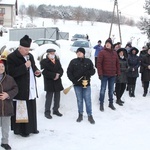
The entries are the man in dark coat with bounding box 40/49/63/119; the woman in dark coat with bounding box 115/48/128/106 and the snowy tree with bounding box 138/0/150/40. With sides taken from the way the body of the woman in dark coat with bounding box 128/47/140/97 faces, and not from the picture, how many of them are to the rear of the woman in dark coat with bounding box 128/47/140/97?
1

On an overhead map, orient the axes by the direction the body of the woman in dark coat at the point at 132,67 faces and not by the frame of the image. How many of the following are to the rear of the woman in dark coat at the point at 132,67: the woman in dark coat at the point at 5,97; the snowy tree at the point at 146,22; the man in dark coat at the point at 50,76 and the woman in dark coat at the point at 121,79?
1

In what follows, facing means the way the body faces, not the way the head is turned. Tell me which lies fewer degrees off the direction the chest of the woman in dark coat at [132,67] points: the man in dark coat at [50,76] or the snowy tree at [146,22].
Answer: the man in dark coat

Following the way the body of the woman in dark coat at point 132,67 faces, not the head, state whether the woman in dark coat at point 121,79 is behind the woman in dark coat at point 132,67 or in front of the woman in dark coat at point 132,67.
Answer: in front

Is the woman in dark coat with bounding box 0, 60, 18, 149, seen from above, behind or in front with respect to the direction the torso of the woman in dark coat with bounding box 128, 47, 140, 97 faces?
in front

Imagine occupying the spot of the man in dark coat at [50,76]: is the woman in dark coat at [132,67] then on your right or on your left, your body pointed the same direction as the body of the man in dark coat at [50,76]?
on your left

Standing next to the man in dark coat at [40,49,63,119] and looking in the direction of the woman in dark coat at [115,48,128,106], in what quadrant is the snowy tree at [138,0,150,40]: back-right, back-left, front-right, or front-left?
front-left

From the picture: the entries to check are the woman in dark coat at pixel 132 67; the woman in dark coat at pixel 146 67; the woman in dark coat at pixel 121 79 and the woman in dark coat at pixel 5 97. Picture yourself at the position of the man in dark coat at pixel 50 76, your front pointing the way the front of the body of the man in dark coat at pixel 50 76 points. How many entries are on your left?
3

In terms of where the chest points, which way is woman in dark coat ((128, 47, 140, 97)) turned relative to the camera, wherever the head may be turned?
toward the camera

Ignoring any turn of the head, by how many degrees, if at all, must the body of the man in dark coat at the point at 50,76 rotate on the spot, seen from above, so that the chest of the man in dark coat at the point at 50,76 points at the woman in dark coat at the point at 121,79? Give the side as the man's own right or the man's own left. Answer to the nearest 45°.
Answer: approximately 90° to the man's own left

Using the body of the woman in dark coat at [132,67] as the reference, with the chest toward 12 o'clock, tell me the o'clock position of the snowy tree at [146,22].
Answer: The snowy tree is roughly at 6 o'clock from the woman in dark coat.

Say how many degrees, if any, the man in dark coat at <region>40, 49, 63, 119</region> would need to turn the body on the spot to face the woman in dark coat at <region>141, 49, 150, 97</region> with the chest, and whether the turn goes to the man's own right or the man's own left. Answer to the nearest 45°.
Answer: approximately 90° to the man's own left

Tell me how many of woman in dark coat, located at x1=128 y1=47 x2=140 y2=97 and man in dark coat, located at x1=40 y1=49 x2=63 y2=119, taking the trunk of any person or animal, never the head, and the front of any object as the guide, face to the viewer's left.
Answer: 0
